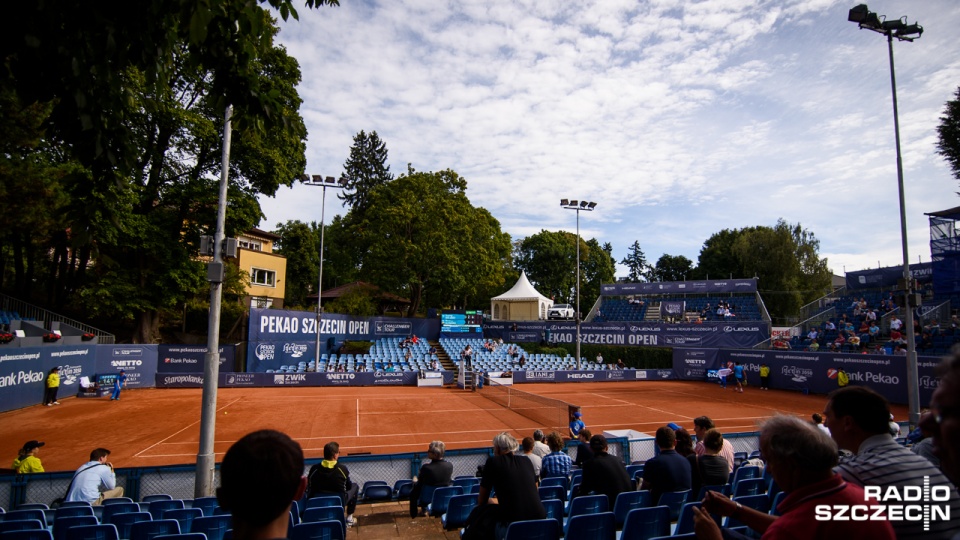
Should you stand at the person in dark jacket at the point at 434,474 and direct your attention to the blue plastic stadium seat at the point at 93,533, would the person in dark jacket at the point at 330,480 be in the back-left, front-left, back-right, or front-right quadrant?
front-right

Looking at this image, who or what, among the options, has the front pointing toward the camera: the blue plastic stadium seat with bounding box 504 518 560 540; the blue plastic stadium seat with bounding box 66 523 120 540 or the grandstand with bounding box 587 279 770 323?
the grandstand

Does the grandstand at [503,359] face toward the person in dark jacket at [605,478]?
yes

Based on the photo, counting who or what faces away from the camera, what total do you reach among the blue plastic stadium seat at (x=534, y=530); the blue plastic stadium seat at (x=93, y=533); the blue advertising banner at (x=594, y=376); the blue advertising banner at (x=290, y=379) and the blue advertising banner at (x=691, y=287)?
2

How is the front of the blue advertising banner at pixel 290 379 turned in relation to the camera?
facing the viewer

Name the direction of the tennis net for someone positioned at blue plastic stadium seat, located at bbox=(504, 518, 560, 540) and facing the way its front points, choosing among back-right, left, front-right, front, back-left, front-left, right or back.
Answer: front

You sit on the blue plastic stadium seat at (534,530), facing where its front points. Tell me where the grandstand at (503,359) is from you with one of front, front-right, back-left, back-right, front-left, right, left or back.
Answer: front

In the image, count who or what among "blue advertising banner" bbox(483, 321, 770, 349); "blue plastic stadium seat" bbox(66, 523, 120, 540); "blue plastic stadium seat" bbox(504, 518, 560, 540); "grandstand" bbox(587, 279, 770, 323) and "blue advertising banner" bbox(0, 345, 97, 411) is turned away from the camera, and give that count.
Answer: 2

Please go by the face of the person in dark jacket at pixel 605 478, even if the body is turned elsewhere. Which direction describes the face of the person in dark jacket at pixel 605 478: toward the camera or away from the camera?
away from the camera

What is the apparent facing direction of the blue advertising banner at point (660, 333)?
toward the camera

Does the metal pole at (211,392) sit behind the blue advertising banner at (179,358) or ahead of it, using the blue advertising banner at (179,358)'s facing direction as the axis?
ahead

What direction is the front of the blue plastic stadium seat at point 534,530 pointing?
away from the camera

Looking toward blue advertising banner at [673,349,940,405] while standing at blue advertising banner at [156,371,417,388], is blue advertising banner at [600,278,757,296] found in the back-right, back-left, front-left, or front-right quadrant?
front-left

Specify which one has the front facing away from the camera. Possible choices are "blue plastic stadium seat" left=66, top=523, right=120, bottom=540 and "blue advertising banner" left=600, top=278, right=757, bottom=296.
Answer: the blue plastic stadium seat

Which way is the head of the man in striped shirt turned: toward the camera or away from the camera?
away from the camera

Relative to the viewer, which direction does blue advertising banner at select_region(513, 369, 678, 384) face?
toward the camera

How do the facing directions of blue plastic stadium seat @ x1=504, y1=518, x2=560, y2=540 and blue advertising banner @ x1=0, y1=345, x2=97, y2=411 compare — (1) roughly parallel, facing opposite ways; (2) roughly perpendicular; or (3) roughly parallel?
roughly perpendicular

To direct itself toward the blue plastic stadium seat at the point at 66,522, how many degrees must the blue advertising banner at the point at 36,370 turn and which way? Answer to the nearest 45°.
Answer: approximately 45° to its right

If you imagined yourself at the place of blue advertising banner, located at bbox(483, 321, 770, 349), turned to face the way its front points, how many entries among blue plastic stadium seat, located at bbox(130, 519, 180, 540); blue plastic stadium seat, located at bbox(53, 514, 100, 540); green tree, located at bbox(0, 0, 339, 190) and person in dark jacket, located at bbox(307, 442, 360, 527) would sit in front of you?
4
